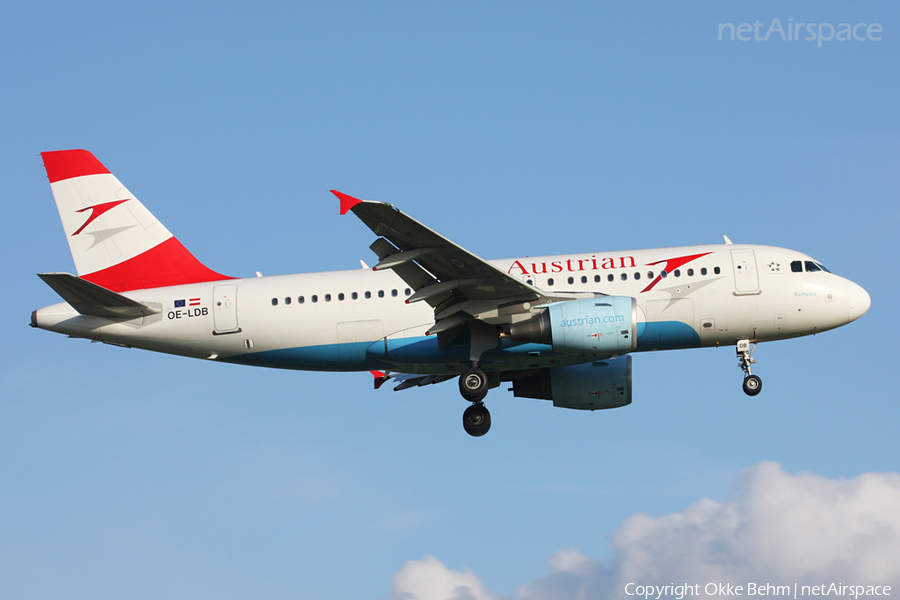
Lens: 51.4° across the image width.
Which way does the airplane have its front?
to the viewer's right
